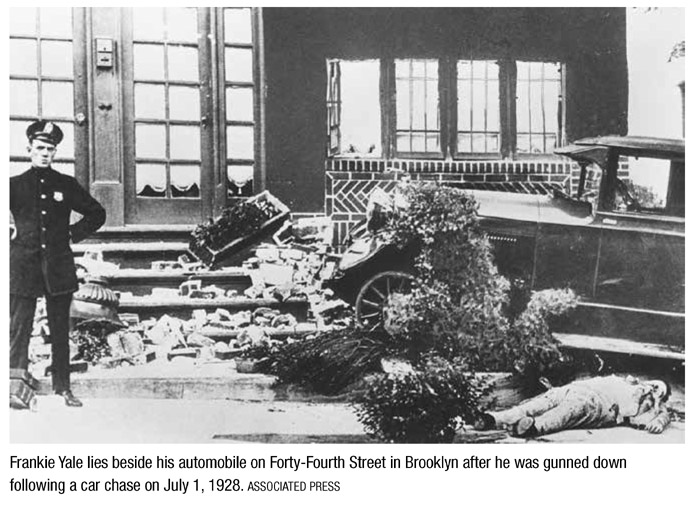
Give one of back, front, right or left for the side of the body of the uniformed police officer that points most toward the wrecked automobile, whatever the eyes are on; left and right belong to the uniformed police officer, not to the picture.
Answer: left

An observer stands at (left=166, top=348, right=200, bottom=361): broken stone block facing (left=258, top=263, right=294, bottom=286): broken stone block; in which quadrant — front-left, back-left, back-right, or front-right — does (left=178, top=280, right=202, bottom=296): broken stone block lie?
front-left

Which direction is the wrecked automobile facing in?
to the viewer's left

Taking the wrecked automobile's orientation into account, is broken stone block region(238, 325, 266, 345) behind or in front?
in front

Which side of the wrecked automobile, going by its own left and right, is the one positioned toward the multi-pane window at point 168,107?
front

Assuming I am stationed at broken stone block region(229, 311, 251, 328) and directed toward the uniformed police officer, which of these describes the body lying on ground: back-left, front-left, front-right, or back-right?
back-left

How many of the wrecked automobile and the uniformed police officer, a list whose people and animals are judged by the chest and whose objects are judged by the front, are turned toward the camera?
1

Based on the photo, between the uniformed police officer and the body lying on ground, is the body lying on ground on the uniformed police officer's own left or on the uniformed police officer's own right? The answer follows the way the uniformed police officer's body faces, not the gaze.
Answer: on the uniformed police officer's own left

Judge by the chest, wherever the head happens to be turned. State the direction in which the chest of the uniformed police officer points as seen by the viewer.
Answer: toward the camera
